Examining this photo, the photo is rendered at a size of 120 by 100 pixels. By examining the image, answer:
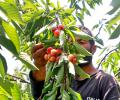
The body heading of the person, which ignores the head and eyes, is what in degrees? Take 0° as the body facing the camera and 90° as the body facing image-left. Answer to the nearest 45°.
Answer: approximately 45°
